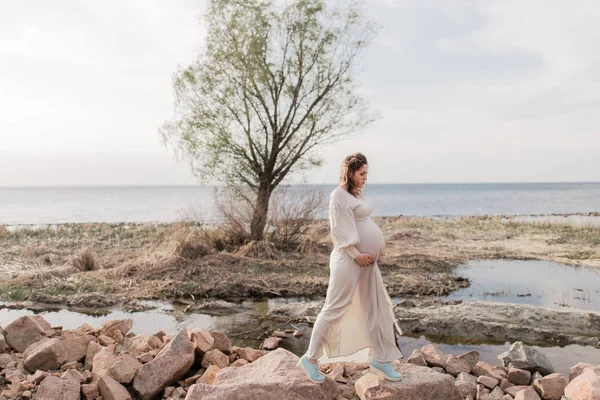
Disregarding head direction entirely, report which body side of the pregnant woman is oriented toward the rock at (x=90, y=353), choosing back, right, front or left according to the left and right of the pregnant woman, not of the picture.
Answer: back

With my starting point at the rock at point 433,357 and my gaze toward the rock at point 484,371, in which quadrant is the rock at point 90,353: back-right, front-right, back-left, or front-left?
back-right

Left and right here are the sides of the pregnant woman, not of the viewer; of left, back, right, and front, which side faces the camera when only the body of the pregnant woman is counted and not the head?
right

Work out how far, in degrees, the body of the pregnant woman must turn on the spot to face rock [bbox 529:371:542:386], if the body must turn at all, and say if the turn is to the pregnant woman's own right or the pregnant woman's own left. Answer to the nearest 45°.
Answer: approximately 45° to the pregnant woman's own left

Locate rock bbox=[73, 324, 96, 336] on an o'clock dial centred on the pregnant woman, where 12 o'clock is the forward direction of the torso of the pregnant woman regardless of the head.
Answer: The rock is roughly at 7 o'clock from the pregnant woman.

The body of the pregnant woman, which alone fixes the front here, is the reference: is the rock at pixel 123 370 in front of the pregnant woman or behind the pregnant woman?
behind

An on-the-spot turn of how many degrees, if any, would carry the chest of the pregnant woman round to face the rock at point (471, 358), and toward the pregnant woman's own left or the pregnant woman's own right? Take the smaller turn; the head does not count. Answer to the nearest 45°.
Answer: approximately 45° to the pregnant woman's own left

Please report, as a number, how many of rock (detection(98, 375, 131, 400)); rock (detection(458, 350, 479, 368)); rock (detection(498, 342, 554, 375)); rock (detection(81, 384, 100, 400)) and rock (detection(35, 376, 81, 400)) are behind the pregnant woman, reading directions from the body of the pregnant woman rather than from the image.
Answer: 3

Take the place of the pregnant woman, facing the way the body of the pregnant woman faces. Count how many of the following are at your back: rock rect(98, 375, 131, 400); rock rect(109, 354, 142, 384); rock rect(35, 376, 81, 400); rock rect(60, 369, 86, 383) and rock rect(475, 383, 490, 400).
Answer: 4
